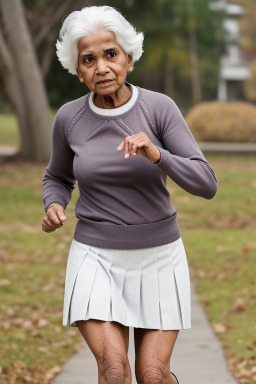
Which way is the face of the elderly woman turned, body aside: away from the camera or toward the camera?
toward the camera

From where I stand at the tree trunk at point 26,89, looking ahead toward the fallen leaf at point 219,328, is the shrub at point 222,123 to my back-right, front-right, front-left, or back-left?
back-left

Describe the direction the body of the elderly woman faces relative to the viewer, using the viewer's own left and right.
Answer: facing the viewer

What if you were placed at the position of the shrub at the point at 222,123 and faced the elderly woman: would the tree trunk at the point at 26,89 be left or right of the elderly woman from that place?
right

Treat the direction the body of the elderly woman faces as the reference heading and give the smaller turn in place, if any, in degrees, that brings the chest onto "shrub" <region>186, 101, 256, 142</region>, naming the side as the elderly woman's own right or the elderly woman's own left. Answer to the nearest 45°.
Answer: approximately 180°

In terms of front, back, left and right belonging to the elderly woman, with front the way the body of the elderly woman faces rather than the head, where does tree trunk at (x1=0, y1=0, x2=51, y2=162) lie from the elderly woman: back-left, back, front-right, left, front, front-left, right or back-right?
back

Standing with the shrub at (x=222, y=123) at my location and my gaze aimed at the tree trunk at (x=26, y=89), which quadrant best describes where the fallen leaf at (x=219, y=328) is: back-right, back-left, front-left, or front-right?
front-left
